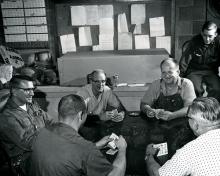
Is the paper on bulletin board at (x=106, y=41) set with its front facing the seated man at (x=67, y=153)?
yes

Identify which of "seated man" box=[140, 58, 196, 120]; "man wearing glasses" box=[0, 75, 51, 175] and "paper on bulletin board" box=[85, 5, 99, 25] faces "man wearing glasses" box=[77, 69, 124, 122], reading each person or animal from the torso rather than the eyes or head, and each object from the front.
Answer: the paper on bulletin board

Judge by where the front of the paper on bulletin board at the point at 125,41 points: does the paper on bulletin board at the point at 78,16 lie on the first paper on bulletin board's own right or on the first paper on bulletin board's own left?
on the first paper on bulletin board's own right

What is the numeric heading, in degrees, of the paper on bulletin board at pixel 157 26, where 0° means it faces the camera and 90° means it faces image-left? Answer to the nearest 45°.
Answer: approximately 0°

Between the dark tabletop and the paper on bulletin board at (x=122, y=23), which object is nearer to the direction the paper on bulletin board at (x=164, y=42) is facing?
the dark tabletop
